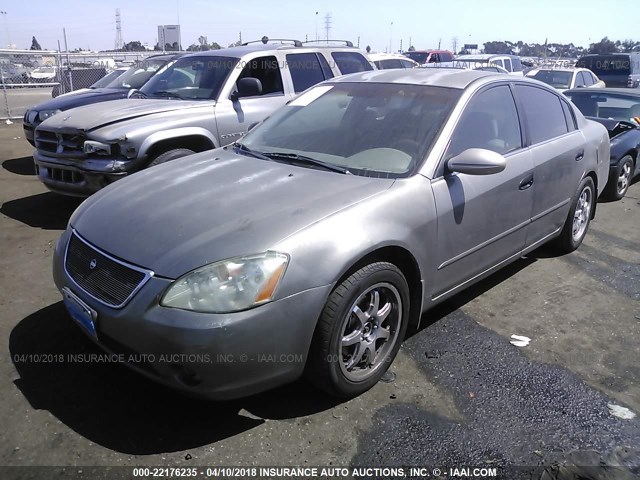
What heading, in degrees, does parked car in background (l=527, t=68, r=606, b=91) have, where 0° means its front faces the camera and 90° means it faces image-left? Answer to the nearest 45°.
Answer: approximately 45°

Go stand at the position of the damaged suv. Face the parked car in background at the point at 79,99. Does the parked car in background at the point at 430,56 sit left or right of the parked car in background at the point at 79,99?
right

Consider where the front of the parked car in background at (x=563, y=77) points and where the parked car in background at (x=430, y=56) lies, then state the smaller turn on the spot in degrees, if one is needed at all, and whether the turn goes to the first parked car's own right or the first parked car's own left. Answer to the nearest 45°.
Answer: approximately 90° to the first parked car's own right

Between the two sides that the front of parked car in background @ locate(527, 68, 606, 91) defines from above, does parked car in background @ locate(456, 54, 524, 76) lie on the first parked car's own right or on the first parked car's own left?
on the first parked car's own right

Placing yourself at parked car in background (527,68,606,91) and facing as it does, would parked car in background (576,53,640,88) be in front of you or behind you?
behind

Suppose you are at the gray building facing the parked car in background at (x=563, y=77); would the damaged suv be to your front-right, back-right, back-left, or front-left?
front-right

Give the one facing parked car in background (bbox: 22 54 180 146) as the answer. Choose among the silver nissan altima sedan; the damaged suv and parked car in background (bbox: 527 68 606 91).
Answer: parked car in background (bbox: 527 68 606 91)

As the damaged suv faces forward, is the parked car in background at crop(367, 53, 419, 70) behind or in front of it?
behind

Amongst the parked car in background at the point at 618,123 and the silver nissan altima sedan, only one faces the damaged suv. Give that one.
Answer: the parked car in background

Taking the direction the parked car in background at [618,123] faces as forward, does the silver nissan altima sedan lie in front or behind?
in front

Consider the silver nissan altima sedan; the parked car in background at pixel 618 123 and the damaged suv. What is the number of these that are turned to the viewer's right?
0

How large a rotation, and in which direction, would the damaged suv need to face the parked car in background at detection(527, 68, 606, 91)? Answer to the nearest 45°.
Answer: approximately 180°

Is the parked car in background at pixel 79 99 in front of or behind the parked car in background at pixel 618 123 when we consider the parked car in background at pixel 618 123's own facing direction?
in front

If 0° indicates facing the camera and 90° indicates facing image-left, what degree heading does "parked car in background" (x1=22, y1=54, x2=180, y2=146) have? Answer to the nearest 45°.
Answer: approximately 45°

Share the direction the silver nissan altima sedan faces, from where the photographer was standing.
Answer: facing the viewer and to the left of the viewer
